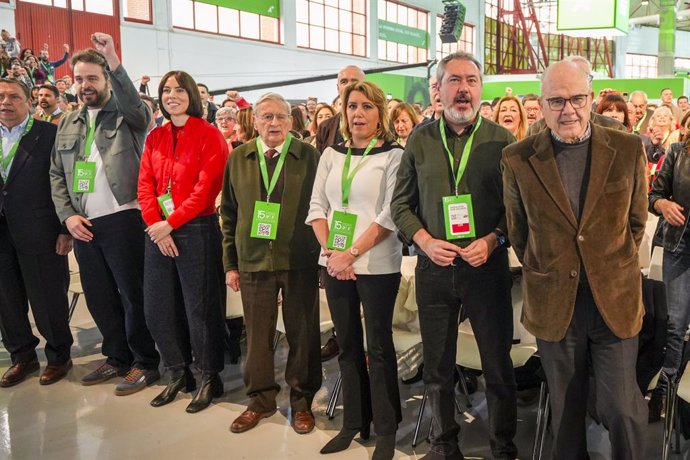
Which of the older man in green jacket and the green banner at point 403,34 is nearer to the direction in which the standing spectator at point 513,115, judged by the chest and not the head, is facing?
the older man in green jacket

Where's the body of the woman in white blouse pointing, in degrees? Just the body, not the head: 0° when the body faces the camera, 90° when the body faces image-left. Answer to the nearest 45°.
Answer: approximately 45°

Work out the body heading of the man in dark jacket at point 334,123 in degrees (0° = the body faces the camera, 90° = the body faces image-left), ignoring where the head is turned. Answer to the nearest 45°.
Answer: approximately 0°

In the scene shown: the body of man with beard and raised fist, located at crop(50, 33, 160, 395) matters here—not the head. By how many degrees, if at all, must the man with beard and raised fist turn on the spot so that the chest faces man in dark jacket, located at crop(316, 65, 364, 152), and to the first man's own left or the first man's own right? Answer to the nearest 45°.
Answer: approximately 135° to the first man's own left

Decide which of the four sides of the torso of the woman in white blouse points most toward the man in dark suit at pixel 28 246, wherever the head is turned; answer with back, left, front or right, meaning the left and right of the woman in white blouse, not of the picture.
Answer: right

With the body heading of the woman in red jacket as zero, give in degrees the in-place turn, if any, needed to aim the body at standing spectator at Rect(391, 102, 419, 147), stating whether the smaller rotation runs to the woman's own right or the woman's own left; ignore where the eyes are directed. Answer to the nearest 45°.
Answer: approximately 180°

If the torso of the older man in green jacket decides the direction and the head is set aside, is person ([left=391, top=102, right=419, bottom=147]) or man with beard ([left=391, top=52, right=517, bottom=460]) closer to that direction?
the man with beard
